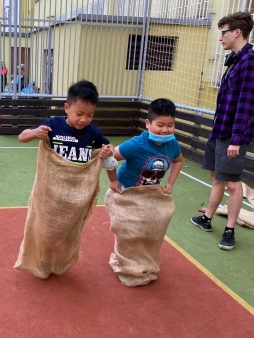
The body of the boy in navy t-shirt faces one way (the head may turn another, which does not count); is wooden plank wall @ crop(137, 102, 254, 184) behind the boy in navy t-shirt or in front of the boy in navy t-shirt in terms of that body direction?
behind

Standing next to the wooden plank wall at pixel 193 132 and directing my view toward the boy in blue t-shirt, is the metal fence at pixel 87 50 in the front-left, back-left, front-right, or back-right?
back-right

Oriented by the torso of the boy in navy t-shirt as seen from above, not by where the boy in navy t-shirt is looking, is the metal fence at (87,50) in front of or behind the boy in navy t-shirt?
behind

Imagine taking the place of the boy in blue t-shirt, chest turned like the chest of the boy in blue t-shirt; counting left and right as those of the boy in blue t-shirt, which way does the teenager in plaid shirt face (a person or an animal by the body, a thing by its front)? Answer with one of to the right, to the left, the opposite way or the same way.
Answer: to the right

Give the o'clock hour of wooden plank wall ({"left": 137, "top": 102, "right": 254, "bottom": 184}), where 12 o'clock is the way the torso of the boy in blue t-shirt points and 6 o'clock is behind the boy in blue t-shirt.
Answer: The wooden plank wall is roughly at 8 o'clock from the boy in blue t-shirt.

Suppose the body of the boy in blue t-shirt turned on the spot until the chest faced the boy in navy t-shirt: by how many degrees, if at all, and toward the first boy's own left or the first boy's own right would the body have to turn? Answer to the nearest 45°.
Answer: approximately 90° to the first boy's own right

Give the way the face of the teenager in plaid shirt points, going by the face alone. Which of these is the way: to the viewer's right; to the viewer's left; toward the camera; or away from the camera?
to the viewer's left

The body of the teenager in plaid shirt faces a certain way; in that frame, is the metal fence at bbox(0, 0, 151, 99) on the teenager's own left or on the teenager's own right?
on the teenager's own right

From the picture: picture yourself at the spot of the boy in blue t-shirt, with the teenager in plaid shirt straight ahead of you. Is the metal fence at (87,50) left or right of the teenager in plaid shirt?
left

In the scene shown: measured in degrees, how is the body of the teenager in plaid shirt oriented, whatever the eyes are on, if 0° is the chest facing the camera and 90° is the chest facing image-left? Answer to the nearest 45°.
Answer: approximately 45°

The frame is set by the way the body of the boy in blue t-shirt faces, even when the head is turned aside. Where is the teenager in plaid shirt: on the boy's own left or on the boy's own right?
on the boy's own left

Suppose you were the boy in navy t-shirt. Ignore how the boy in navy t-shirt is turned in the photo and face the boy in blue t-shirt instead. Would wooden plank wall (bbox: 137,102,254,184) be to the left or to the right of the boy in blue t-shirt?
left

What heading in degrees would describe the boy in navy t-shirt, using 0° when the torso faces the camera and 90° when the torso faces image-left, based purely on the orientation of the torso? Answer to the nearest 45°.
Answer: approximately 0°
